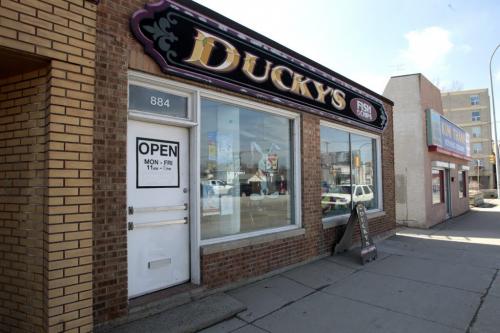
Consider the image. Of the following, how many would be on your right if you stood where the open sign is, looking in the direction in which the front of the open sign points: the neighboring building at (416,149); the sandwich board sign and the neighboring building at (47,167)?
1

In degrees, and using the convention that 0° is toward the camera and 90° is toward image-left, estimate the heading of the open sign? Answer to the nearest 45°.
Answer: approximately 315°

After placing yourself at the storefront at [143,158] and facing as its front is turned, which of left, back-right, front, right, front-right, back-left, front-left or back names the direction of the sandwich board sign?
left

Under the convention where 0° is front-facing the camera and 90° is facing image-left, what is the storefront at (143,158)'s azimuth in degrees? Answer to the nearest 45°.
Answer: approximately 315°

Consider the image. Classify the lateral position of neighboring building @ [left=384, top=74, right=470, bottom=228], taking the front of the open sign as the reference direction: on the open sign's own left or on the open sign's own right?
on the open sign's own left

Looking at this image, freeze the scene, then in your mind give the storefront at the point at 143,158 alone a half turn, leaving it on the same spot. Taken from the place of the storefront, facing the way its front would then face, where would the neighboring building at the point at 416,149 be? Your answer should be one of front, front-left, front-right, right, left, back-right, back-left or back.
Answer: right

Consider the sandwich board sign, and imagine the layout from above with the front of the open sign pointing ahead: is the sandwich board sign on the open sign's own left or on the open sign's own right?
on the open sign's own left

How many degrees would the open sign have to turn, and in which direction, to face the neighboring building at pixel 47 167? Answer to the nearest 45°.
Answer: approximately 90° to its right
